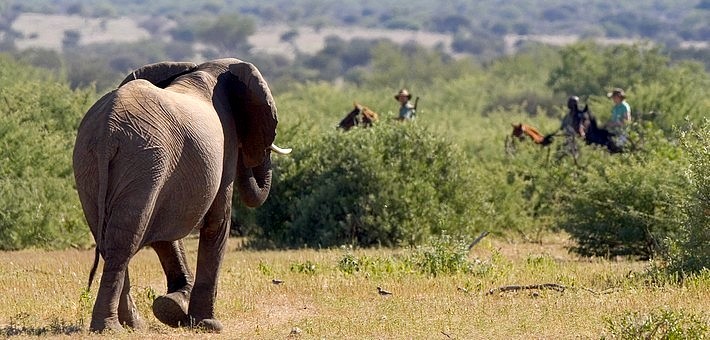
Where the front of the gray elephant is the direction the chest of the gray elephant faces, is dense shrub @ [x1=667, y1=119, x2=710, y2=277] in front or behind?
in front

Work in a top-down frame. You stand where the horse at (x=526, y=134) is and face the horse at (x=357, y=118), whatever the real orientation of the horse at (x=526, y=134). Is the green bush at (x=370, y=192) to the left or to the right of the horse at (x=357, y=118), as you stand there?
left

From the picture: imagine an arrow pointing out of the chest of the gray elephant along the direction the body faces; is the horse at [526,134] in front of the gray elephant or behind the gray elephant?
in front

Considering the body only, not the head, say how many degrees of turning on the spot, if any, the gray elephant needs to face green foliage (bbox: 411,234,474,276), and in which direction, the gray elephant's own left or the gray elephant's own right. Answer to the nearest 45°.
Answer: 0° — it already faces it

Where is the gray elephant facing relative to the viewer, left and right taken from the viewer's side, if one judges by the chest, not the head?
facing away from the viewer and to the right of the viewer

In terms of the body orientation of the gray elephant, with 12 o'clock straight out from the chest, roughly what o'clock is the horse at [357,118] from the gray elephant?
The horse is roughly at 11 o'clock from the gray elephant.

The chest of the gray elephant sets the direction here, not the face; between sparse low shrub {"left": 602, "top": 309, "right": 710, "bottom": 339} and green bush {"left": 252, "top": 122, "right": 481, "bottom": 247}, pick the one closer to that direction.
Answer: the green bush

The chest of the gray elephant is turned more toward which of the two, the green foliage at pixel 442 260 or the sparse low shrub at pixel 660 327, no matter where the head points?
the green foliage

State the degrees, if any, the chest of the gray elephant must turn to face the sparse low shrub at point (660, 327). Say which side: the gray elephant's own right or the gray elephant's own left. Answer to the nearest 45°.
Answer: approximately 45° to the gray elephant's own right

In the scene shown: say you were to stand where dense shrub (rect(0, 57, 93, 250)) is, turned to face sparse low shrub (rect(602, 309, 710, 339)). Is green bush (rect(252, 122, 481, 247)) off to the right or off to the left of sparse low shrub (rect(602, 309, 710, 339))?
left

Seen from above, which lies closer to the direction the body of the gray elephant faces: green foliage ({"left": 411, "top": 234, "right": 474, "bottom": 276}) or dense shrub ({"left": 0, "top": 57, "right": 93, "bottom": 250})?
the green foliage

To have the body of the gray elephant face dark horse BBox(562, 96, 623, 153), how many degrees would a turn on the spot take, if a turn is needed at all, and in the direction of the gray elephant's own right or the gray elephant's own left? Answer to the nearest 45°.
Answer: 0° — it already faces it
